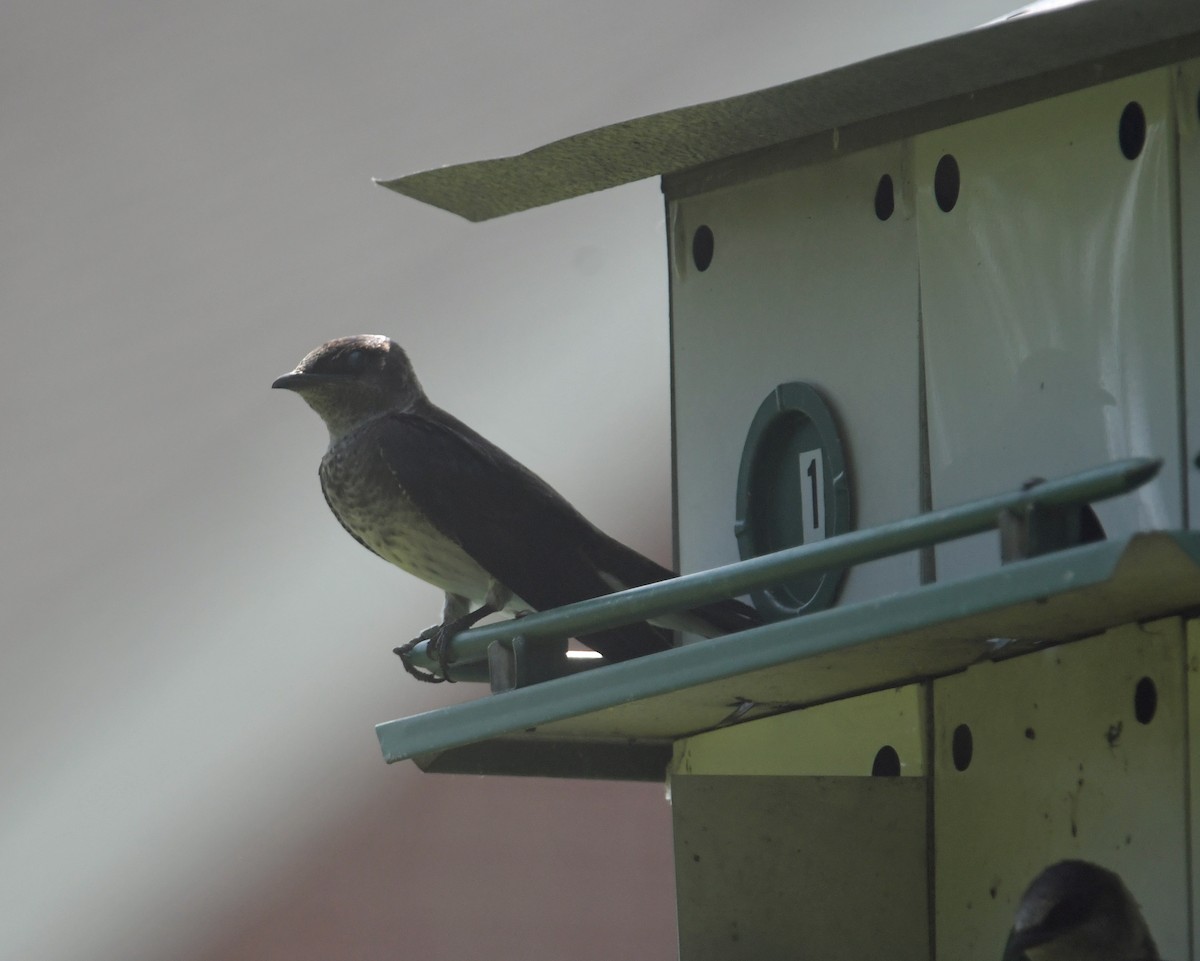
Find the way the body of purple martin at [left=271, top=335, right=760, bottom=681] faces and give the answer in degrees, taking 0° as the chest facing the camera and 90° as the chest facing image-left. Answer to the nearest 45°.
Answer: approximately 90°

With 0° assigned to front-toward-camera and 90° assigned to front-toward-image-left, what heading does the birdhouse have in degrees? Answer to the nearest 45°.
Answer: approximately 45°
